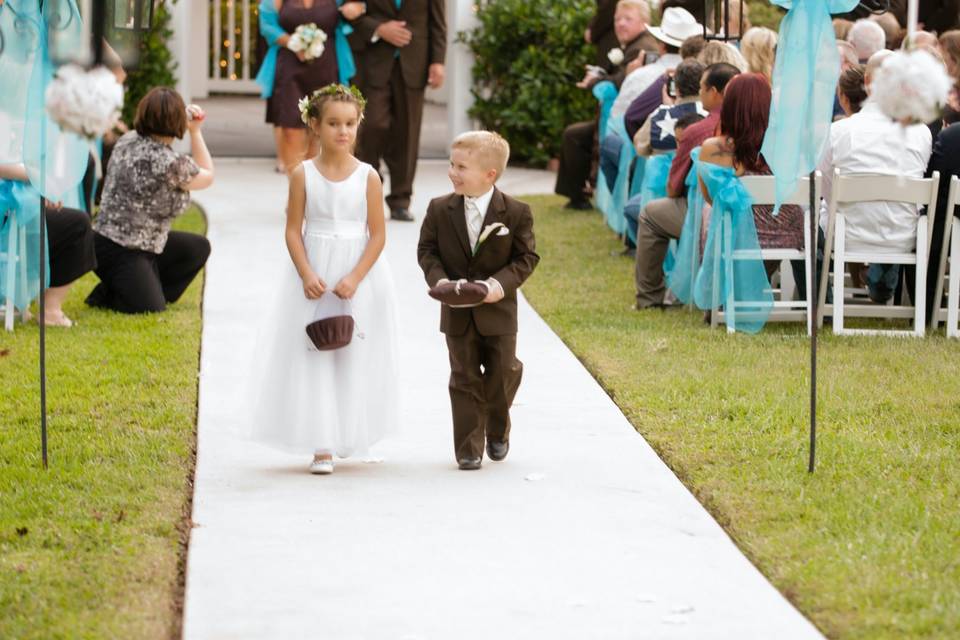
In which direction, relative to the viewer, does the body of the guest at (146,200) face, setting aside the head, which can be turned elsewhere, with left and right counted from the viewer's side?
facing away from the viewer and to the right of the viewer

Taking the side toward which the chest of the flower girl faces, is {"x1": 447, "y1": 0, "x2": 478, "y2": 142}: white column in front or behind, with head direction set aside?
behind

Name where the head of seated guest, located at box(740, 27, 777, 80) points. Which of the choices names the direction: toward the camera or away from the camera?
away from the camera

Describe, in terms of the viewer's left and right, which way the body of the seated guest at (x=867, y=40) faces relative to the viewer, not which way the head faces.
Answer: facing away from the viewer

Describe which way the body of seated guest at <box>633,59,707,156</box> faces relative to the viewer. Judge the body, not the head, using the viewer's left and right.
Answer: facing away from the viewer and to the left of the viewer

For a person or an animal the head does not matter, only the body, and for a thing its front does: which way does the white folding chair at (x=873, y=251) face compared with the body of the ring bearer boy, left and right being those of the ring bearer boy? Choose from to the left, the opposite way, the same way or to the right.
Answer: the opposite way

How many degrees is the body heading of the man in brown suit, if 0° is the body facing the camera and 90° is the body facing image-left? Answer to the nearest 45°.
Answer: approximately 0°

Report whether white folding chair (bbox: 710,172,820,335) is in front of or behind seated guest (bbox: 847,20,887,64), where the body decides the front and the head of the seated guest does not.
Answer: behind

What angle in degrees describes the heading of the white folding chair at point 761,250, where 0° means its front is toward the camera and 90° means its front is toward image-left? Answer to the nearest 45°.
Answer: approximately 180°

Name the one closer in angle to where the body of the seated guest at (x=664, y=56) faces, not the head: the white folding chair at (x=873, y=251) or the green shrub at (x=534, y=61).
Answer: the green shrub

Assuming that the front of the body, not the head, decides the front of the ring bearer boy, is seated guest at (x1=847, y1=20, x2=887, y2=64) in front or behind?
behind
